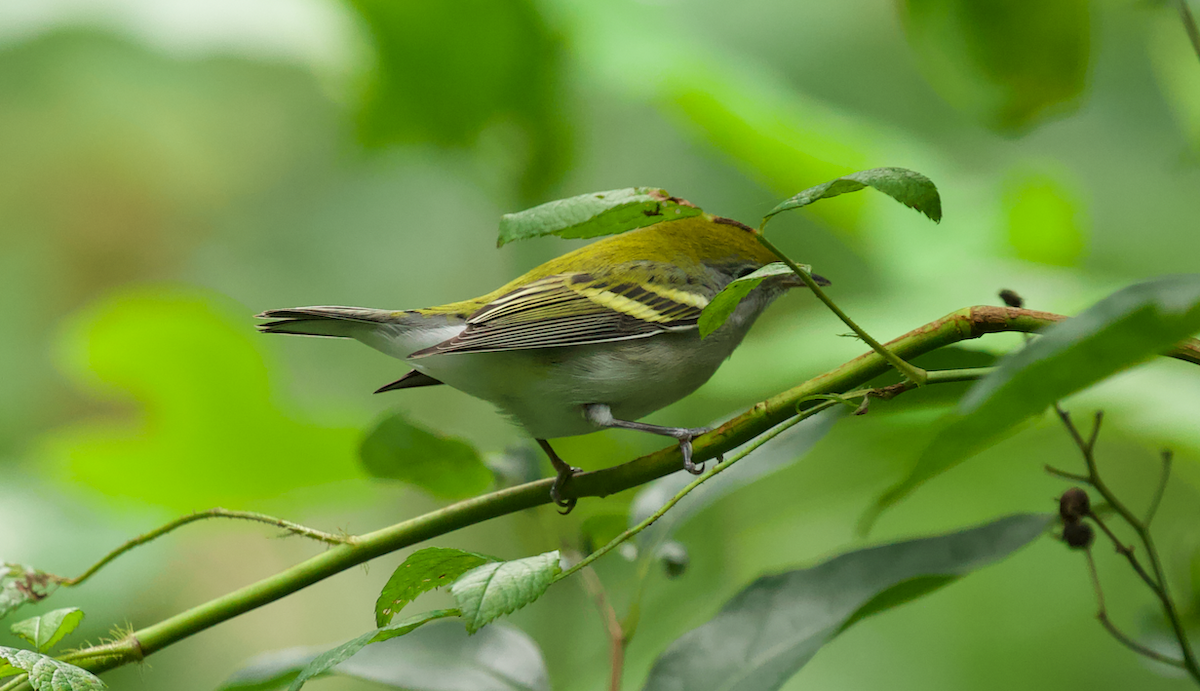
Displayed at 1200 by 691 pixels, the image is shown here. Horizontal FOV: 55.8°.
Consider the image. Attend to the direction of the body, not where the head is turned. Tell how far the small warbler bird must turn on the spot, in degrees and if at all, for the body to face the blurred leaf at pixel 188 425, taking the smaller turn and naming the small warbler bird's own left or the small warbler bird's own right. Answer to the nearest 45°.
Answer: approximately 135° to the small warbler bird's own left

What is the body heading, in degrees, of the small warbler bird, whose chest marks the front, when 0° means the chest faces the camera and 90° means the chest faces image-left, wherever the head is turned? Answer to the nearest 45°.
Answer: approximately 270°

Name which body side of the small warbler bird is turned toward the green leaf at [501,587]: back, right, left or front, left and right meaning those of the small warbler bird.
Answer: right

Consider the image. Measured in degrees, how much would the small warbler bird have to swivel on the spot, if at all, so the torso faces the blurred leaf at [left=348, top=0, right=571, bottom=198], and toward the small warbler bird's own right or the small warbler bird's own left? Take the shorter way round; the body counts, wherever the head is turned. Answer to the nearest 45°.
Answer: approximately 90° to the small warbler bird's own left

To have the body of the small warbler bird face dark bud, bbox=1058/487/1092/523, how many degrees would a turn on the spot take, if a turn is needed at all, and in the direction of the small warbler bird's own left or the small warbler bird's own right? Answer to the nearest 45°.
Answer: approximately 45° to the small warbler bird's own right

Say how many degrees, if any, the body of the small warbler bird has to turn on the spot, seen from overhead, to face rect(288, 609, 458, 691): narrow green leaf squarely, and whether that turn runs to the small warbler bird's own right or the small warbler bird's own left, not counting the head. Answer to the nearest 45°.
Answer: approximately 90° to the small warbler bird's own right

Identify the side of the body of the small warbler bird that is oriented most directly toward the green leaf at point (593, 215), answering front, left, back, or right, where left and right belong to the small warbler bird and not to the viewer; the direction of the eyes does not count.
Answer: right
